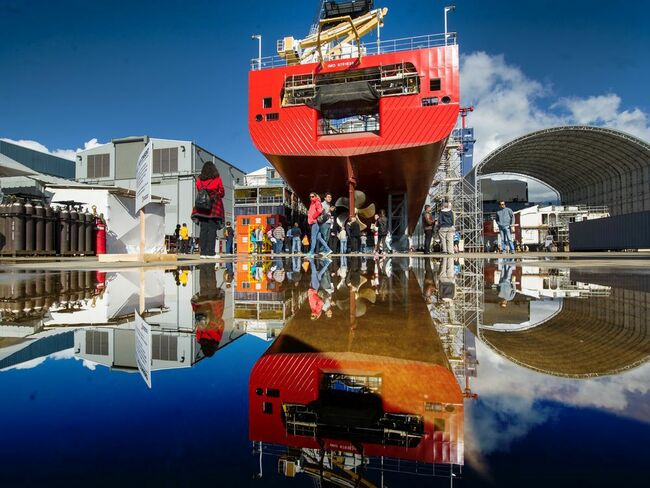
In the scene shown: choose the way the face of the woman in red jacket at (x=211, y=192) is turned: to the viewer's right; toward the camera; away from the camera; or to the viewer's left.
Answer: away from the camera

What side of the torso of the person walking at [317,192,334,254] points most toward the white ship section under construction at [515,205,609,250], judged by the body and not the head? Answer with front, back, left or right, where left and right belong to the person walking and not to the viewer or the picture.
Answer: left

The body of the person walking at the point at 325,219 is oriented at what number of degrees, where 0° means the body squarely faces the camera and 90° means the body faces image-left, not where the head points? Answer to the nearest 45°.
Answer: approximately 315°

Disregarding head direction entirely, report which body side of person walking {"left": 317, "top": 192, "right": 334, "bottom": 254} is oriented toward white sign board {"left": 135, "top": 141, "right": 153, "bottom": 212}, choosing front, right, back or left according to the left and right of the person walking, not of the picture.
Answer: right

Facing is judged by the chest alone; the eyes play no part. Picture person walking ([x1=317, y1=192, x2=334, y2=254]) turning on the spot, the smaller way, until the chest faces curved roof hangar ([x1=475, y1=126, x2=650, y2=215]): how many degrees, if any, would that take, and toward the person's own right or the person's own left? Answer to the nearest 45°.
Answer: approximately 90° to the person's own left

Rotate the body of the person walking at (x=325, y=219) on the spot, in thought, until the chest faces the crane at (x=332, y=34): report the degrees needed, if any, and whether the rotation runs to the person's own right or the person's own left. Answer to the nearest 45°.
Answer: approximately 135° to the person's own left
